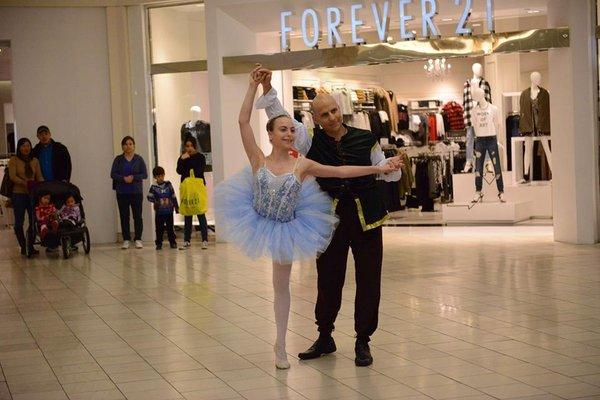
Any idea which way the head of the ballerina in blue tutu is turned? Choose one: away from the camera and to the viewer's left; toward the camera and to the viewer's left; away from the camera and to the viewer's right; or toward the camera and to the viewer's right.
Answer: toward the camera and to the viewer's right

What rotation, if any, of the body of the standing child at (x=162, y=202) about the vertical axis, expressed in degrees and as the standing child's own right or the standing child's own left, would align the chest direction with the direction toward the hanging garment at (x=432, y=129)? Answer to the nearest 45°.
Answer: approximately 135° to the standing child's own left

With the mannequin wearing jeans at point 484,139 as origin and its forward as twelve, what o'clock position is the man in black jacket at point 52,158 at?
The man in black jacket is roughly at 2 o'clock from the mannequin wearing jeans.

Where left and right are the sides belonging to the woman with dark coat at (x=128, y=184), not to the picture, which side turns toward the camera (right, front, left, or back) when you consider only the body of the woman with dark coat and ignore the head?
front

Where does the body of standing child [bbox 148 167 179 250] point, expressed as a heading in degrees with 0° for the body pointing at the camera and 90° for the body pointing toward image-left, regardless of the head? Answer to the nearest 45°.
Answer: approximately 0°

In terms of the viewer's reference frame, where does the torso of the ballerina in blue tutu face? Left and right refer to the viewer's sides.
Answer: facing the viewer

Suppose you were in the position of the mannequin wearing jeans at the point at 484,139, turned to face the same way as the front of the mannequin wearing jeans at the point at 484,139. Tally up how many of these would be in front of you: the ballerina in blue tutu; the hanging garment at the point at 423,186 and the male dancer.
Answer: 2

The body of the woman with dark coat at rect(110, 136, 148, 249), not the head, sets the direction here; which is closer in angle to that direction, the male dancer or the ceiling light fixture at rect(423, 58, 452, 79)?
the male dancer

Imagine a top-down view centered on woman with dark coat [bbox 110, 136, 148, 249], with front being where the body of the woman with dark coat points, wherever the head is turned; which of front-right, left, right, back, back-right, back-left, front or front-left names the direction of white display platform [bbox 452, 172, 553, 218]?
left

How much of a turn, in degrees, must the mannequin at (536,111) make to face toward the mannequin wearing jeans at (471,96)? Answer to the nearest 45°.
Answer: approximately 90° to its right
